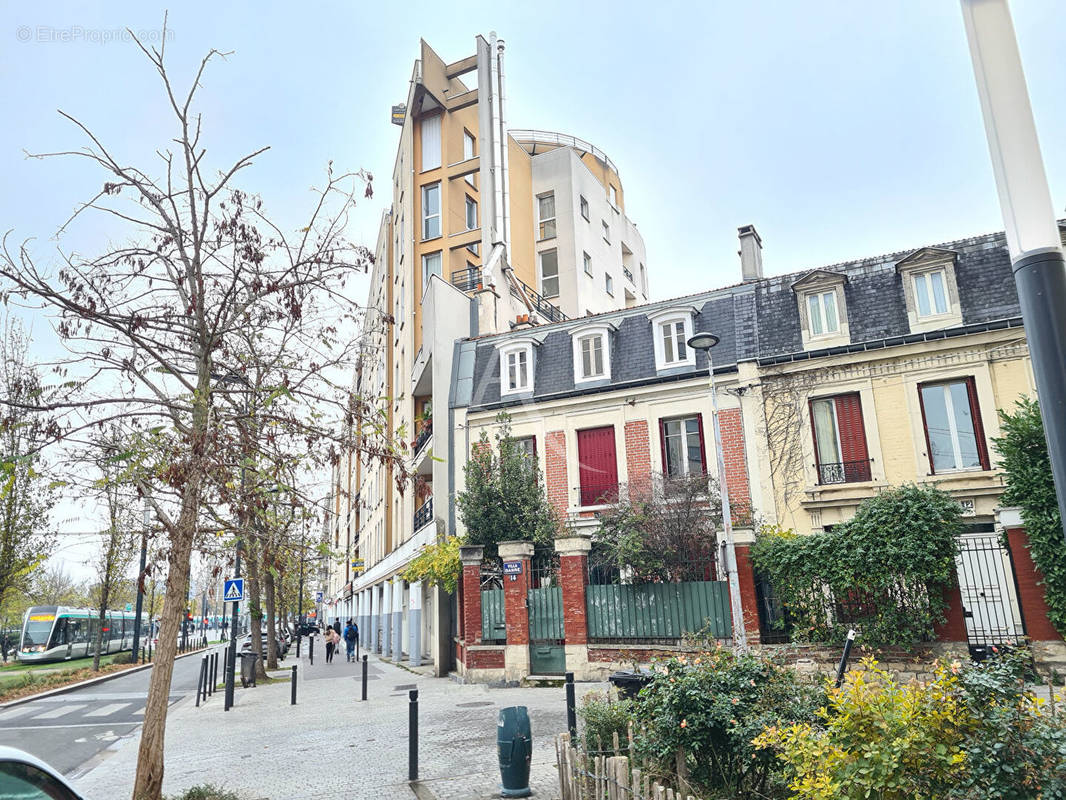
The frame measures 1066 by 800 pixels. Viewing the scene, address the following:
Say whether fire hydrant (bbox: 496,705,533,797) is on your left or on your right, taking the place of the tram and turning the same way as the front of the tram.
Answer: on your left

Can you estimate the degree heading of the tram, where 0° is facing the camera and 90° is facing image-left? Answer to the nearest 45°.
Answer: approximately 45°

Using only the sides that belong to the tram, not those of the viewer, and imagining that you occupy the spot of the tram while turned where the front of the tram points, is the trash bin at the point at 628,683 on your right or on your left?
on your left

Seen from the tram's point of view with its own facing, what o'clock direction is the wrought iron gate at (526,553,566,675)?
The wrought iron gate is roughly at 10 o'clock from the tram.

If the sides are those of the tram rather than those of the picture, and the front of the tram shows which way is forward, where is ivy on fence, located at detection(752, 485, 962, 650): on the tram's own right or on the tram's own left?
on the tram's own left

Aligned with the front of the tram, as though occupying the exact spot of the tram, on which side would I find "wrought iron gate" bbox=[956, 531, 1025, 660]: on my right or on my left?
on my left

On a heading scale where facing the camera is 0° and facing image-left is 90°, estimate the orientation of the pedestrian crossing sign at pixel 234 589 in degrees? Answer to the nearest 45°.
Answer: approximately 0°

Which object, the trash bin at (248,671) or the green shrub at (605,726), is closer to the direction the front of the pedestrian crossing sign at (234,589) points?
the green shrub

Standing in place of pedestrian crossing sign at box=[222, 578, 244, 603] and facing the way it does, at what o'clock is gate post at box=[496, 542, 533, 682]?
The gate post is roughly at 10 o'clock from the pedestrian crossing sign.

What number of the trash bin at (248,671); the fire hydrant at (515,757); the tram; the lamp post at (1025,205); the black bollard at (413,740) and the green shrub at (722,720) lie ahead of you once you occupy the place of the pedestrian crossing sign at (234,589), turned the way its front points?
4
